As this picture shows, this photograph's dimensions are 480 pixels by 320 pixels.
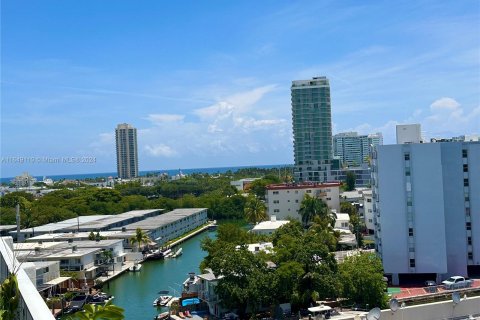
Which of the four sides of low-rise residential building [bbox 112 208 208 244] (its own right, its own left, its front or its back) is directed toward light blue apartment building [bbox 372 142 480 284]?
front

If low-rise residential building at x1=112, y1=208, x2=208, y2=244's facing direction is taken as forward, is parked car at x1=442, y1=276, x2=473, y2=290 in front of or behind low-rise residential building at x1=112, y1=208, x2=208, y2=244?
in front

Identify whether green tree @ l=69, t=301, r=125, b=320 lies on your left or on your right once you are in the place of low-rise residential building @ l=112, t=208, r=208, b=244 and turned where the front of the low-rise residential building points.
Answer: on your right

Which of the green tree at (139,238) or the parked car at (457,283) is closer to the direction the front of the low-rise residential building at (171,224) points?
the parked car

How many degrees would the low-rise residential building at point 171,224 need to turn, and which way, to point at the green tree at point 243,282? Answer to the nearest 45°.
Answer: approximately 45° to its right

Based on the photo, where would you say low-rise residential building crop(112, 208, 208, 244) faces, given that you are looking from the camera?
facing the viewer and to the right of the viewer
